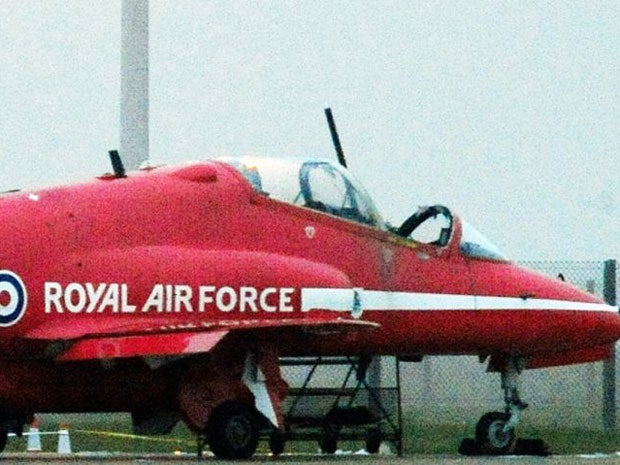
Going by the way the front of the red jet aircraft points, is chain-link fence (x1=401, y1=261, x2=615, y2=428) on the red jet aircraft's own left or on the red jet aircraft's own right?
on the red jet aircraft's own left

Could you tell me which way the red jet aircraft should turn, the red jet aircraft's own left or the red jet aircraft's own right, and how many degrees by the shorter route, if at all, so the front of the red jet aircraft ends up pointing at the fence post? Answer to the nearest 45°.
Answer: approximately 45° to the red jet aircraft's own left

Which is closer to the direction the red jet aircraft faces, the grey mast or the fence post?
the fence post

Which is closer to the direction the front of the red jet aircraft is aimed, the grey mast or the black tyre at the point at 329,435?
the black tyre

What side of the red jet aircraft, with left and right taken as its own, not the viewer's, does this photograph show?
right

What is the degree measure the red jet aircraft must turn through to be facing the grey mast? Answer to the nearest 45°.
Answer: approximately 90° to its left
